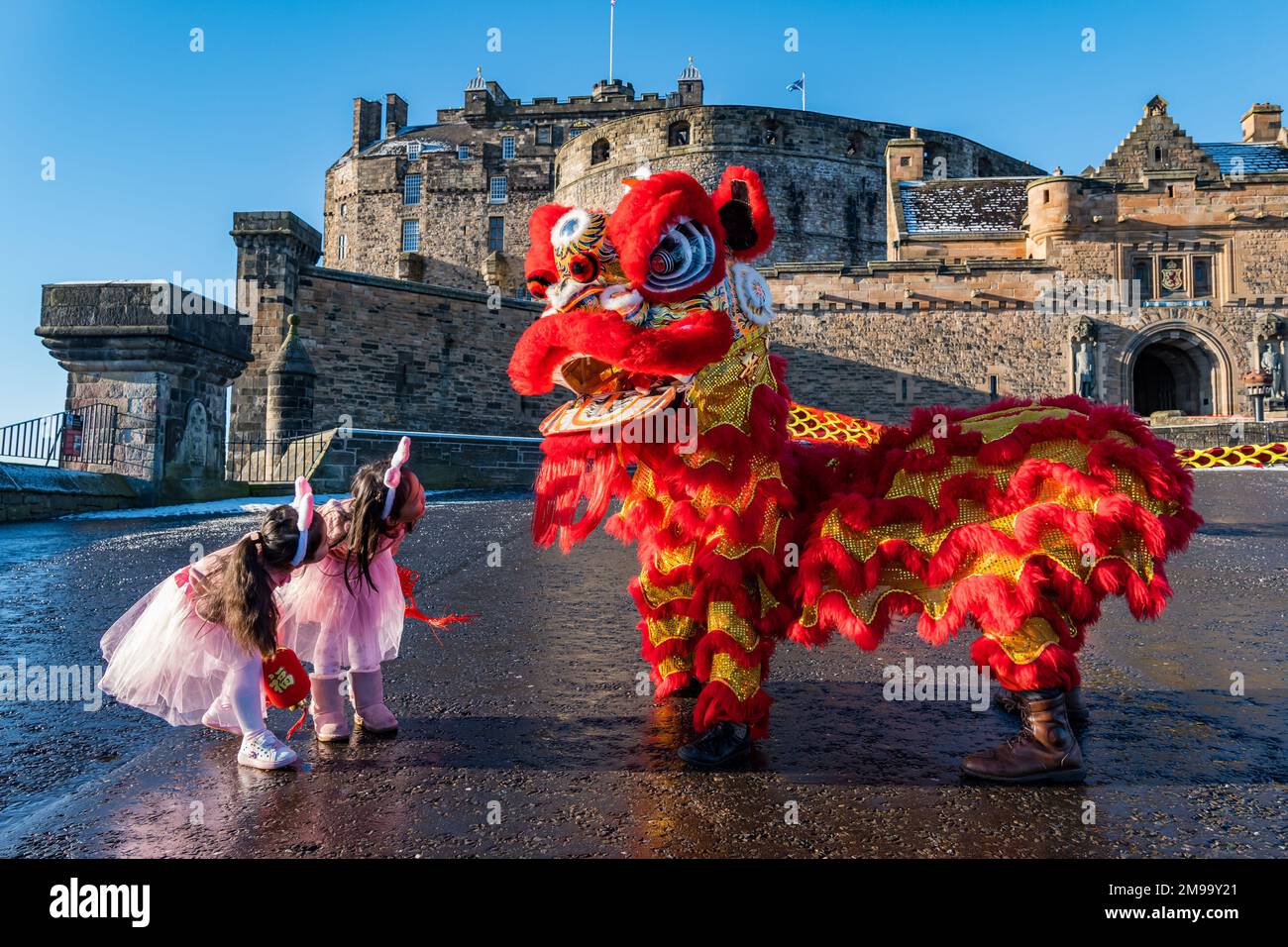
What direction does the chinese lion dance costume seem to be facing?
to the viewer's left

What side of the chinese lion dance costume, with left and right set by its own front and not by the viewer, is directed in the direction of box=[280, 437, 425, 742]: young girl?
front

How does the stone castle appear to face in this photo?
toward the camera

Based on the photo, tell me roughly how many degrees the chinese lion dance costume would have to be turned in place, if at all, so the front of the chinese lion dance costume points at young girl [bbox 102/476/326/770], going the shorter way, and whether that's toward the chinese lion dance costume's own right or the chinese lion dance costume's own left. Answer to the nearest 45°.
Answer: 0° — it already faces them

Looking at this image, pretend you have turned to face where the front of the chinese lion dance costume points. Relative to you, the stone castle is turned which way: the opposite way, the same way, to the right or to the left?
to the left

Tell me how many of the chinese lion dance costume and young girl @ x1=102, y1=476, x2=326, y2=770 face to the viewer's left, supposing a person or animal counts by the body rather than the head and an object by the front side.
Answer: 1

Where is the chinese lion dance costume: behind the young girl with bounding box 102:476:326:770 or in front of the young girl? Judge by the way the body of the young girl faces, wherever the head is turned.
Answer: in front

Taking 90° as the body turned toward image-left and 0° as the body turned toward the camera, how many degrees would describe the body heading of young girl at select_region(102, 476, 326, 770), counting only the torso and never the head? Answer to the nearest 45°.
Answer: approximately 270°

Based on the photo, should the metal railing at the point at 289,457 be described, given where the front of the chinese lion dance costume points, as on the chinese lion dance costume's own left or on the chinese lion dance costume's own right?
on the chinese lion dance costume's own right

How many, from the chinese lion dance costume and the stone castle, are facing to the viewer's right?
0

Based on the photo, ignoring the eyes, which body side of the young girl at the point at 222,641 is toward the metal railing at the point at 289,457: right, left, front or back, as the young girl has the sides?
left

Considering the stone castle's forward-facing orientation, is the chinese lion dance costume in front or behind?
in front

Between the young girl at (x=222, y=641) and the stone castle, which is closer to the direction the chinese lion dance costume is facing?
the young girl

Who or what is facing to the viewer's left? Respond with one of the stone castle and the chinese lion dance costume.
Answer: the chinese lion dance costume
